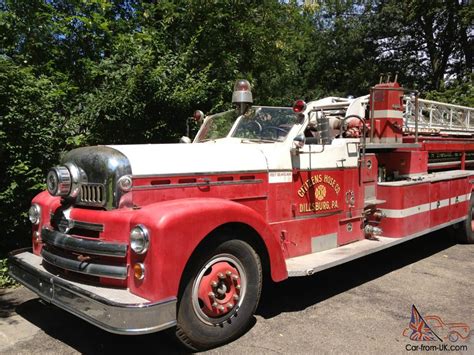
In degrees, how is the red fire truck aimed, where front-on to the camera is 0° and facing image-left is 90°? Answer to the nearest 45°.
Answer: approximately 45°
